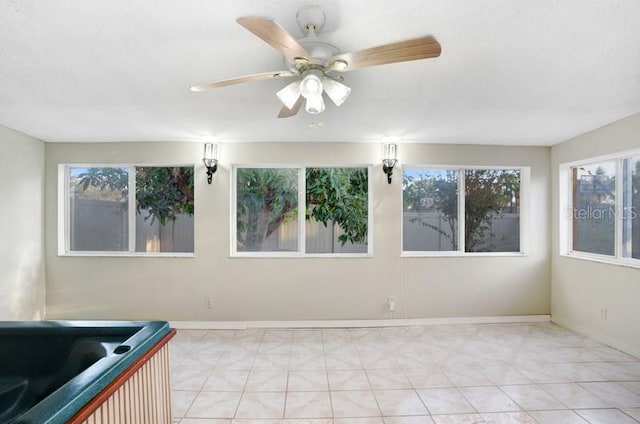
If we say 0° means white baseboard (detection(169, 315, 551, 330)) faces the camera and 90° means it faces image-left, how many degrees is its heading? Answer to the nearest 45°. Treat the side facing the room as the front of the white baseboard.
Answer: approximately 0°

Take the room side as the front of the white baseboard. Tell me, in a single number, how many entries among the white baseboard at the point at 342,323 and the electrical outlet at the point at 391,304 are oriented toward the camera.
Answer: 2

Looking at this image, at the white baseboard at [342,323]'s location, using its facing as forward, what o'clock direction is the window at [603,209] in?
The window is roughly at 9 o'clock from the white baseboard.

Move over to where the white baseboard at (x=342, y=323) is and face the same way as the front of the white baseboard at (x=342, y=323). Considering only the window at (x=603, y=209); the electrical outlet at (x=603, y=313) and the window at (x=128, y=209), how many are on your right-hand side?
1

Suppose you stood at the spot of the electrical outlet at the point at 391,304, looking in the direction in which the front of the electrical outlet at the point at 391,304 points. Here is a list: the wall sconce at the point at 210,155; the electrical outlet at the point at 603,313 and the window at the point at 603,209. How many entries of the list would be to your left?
2

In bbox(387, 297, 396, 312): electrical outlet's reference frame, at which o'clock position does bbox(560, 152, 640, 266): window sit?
The window is roughly at 9 o'clock from the electrical outlet.

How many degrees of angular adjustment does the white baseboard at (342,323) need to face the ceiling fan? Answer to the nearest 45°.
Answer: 0° — it already faces it

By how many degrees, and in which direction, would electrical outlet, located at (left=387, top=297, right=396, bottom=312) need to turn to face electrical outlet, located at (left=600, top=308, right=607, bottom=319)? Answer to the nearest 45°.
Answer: approximately 90° to its left
